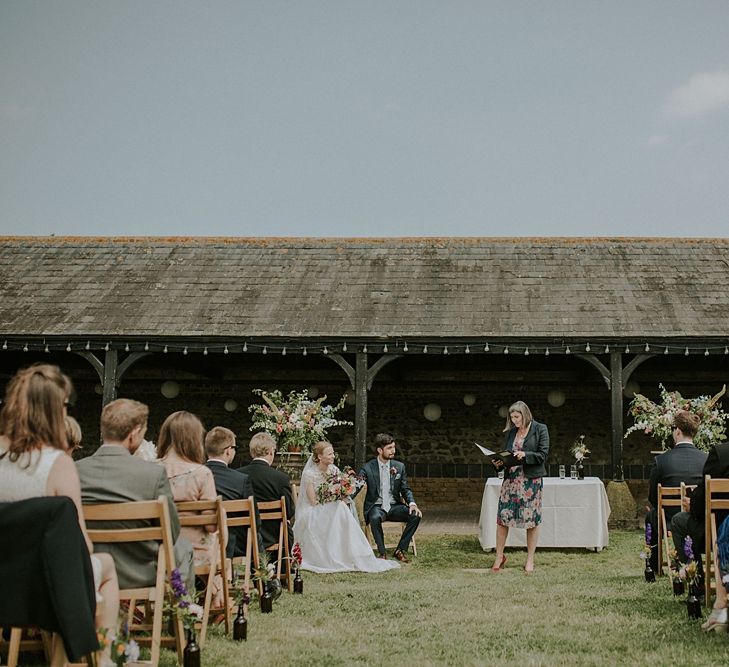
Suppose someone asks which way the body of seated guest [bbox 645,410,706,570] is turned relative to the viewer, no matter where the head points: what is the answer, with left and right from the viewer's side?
facing away from the viewer and to the left of the viewer

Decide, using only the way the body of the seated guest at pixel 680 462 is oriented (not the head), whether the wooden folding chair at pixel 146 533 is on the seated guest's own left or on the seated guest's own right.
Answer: on the seated guest's own left

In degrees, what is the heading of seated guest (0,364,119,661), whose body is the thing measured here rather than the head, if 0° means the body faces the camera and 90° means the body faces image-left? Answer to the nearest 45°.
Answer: approximately 225°

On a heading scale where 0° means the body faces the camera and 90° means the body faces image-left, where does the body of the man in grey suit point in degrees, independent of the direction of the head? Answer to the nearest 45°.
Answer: approximately 225°

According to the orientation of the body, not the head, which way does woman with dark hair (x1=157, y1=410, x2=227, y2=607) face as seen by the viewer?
away from the camera

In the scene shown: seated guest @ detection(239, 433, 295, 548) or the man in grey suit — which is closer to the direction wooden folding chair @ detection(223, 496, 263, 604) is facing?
the seated guest

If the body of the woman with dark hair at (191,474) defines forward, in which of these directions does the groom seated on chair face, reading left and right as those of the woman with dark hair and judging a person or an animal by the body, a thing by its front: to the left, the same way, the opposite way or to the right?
the opposite way

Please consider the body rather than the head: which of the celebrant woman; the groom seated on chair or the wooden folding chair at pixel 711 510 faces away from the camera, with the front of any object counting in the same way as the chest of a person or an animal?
the wooden folding chair

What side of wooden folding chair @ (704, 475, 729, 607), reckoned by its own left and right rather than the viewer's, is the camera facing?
back

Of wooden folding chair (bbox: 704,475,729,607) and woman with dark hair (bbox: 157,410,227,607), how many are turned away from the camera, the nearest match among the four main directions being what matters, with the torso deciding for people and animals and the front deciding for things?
2

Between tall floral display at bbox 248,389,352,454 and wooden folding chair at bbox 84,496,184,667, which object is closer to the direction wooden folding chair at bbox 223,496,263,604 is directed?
the tall floral display
